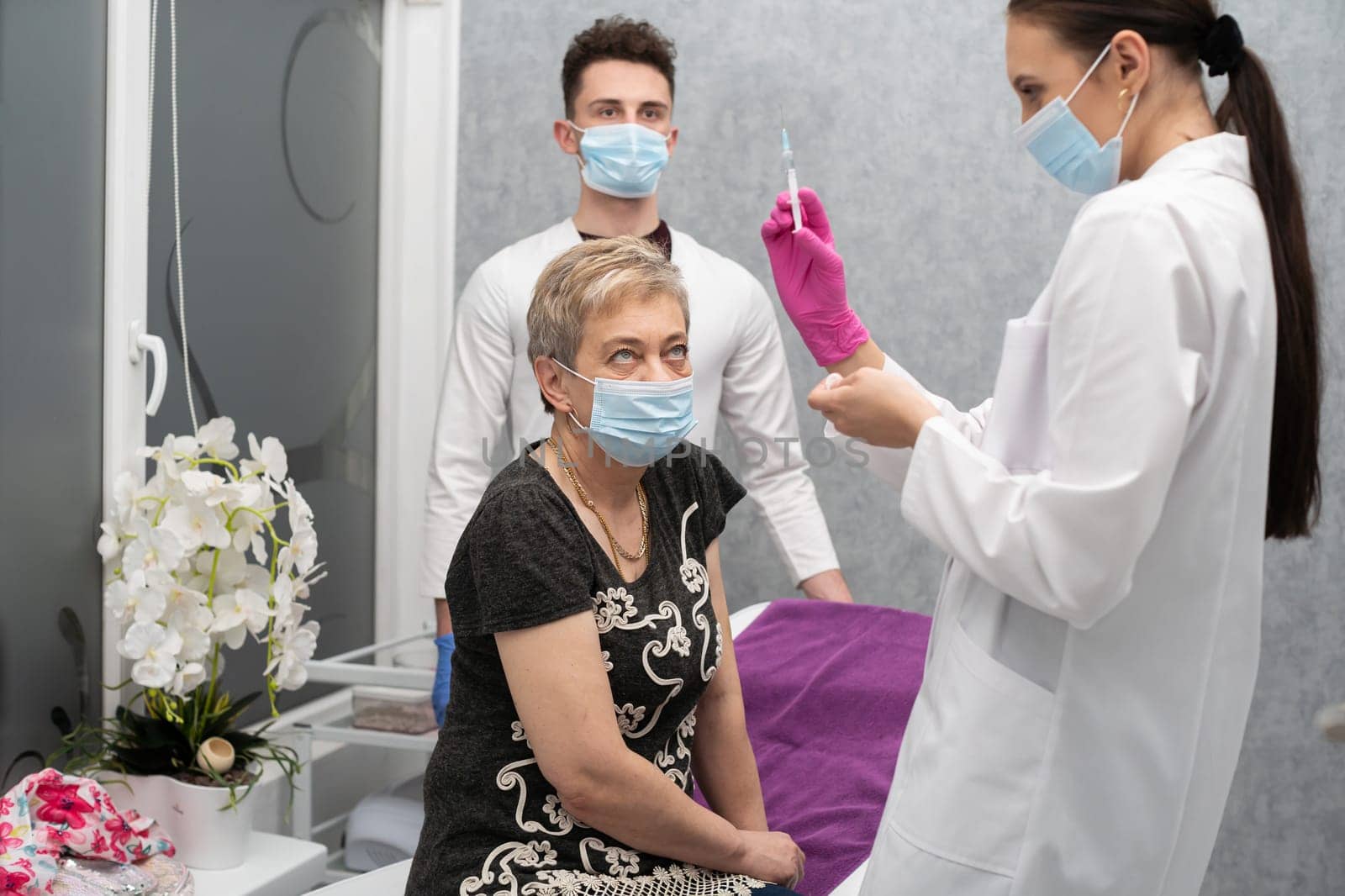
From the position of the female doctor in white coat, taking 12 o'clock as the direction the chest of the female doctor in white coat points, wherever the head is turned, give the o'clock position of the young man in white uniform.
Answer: The young man in white uniform is roughly at 2 o'clock from the female doctor in white coat.

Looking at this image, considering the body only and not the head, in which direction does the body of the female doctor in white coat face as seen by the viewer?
to the viewer's left

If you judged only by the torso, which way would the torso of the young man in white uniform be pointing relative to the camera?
toward the camera

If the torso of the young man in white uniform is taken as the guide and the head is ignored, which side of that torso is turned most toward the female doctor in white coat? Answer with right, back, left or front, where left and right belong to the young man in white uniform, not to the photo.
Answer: front

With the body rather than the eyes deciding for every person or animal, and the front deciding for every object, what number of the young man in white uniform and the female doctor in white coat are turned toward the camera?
1

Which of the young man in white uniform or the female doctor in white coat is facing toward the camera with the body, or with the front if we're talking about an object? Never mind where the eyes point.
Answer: the young man in white uniform

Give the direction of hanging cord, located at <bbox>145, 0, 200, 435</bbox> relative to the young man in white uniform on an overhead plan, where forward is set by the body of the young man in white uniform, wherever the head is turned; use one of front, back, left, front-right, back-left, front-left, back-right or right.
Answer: right

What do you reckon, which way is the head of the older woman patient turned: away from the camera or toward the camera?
toward the camera

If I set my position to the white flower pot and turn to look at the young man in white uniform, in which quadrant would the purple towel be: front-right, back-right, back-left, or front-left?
front-right

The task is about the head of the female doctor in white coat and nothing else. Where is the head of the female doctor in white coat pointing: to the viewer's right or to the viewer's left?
to the viewer's left

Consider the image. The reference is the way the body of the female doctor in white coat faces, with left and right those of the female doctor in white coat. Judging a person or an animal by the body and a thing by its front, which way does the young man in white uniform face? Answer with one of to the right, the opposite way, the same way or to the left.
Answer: to the left

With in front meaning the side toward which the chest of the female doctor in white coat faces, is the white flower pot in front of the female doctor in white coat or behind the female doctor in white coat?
in front

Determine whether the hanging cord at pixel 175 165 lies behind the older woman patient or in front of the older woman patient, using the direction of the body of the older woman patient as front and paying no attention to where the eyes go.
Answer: behind

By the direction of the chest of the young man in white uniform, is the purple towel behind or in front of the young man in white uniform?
in front

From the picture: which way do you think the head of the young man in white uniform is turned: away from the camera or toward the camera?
toward the camera

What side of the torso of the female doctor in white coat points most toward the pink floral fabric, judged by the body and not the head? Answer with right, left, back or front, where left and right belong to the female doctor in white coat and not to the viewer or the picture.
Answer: front
